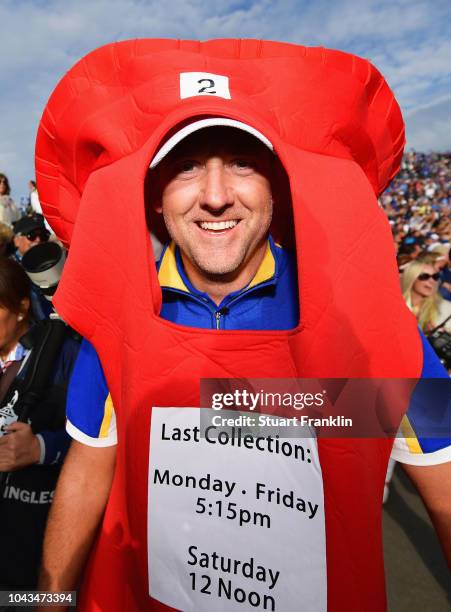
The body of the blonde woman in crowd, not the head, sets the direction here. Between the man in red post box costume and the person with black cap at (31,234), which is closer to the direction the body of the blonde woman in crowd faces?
the man in red post box costume

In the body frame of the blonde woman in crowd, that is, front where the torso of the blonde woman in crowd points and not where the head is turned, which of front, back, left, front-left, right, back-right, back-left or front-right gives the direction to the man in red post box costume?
front-right

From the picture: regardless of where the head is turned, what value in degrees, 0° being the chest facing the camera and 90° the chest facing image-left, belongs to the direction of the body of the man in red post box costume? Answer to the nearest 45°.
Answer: approximately 0°

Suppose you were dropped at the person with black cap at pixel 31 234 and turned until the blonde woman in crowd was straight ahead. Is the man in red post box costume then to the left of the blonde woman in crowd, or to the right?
right

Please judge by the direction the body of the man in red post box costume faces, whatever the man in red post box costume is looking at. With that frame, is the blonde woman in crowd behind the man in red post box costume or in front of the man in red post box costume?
behind

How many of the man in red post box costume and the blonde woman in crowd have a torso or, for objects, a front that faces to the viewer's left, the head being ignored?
0
